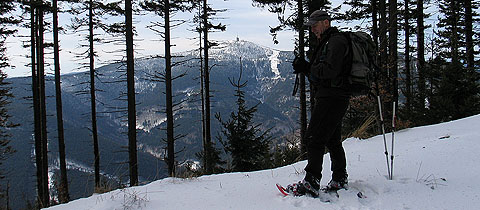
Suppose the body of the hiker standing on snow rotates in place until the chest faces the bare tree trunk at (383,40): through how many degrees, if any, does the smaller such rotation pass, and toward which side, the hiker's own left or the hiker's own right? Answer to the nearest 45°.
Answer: approximately 90° to the hiker's own right

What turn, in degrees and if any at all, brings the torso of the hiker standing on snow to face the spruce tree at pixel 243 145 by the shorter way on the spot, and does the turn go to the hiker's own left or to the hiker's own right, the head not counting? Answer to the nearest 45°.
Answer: approximately 90° to the hiker's own right

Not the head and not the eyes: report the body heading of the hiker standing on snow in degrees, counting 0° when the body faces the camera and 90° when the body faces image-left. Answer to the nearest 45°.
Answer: approximately 90°

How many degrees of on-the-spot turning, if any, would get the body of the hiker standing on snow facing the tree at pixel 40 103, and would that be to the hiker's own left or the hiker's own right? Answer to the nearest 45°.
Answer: approximately 45° to the hiker's own right

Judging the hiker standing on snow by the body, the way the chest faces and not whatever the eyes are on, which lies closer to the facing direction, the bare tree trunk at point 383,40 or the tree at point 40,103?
the tree
